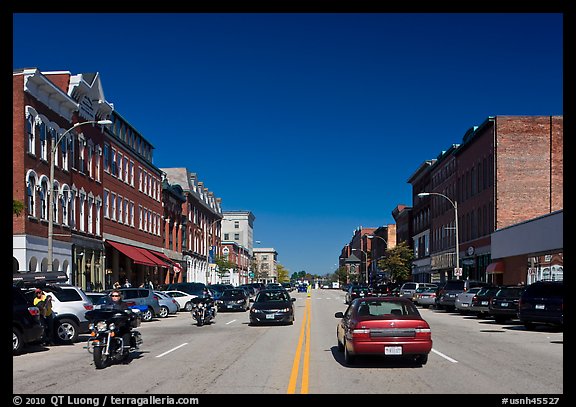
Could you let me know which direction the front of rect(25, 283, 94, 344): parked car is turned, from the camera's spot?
facing to the left of the viewer

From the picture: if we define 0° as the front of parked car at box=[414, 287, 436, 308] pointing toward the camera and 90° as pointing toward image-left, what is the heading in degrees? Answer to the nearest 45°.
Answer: approximately 225°

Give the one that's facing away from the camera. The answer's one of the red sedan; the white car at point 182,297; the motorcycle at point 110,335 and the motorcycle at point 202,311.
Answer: the red sedan

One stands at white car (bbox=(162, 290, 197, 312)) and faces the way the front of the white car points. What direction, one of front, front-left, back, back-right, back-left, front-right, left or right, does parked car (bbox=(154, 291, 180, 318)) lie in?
front-left

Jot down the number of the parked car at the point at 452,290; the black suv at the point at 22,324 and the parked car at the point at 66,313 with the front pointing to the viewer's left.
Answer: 2

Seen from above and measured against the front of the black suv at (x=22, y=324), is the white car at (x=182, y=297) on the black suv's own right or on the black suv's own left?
on the black suv's own right

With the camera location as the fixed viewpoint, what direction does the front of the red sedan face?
facing away from the viewer

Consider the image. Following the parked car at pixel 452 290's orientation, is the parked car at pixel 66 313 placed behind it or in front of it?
behind

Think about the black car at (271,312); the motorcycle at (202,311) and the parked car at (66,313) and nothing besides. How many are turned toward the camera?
2
